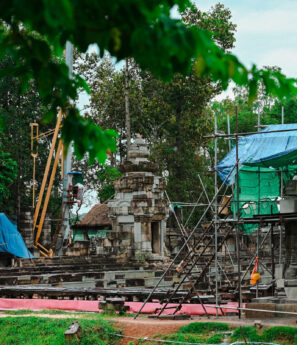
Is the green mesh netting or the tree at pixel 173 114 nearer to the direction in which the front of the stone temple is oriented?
the green mesh netting

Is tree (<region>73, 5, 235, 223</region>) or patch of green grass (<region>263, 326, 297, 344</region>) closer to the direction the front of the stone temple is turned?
the patch of green grass

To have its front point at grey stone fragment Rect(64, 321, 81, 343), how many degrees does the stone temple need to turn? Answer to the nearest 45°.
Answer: approximately 45° to its right

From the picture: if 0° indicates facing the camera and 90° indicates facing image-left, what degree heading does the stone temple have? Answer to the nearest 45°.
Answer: approximately 315°

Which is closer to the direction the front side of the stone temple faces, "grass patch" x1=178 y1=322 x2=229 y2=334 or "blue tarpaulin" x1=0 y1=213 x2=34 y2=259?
the grass patch

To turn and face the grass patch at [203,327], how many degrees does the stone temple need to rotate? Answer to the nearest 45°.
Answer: approximately 45° to its right
